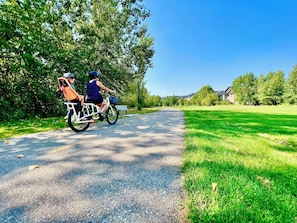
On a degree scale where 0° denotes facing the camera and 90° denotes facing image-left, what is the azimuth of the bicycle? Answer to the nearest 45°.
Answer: approximately 225°

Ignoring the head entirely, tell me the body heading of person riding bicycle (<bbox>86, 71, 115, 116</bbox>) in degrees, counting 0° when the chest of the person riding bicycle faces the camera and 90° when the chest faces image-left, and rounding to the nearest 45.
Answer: approximately 225°
